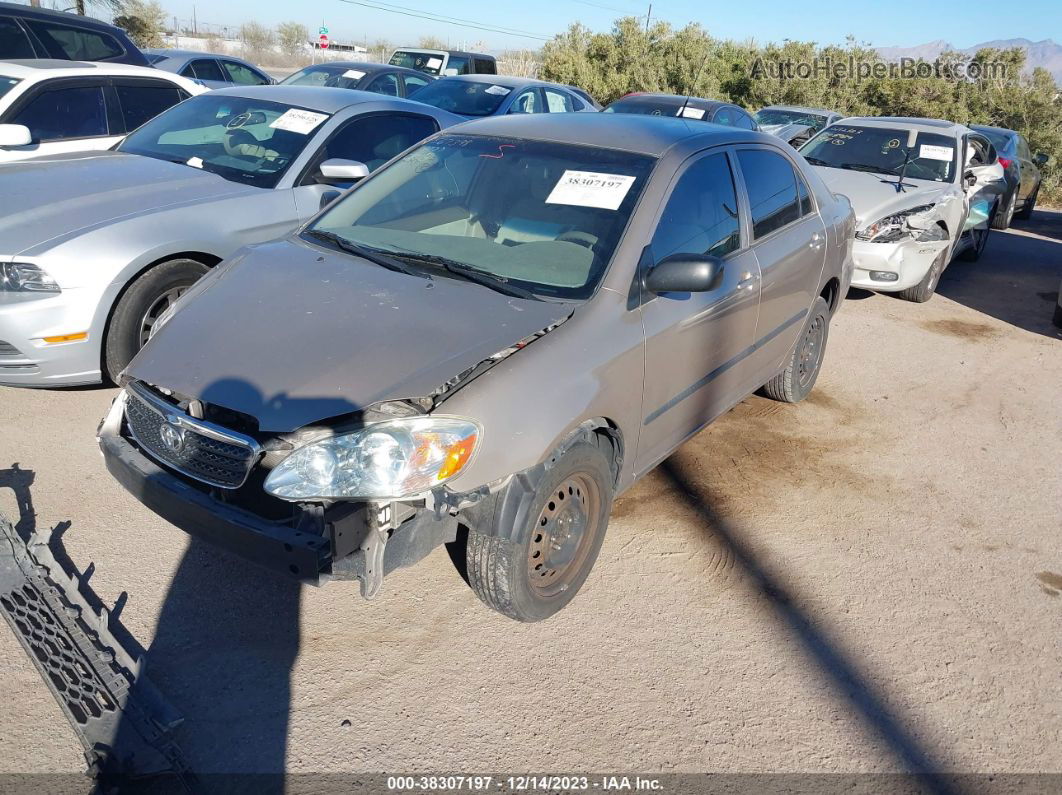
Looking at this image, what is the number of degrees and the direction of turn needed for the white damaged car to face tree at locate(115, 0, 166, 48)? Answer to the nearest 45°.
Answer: approximately 90° to its right

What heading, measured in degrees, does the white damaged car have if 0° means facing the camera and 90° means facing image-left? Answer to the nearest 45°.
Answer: approximately 45°

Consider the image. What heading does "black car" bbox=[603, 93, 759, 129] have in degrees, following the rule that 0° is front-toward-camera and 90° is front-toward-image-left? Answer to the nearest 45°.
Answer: approximately 45°

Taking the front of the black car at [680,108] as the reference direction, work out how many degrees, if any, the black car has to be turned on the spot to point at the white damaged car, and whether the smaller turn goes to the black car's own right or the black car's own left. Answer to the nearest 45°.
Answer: approximately 90° to the black car's own left

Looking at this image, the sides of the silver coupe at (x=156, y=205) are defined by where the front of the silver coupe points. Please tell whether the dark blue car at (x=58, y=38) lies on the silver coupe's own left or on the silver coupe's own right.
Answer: on the silver coupe's own right

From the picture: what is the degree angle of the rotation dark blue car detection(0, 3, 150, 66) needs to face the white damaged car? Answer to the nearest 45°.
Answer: approximately 135° to its left

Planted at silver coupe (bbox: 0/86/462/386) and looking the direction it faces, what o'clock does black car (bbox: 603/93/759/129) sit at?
The black car is roughly at 6 o'clock from the silver coupe.

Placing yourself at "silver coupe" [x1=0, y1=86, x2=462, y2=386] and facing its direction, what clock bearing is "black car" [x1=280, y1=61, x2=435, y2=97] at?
The black car is roughly at 5 o'clock from the silver coupe.

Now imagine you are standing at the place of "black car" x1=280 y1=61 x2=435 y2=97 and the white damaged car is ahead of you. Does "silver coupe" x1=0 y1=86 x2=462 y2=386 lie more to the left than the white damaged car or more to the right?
right
